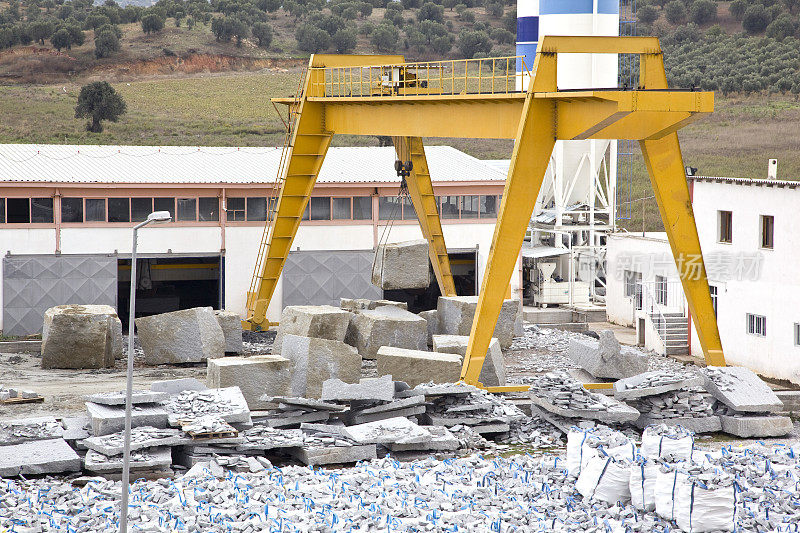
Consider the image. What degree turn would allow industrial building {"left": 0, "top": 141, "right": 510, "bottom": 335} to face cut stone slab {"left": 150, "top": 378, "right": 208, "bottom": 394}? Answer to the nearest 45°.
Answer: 0° — it already faces it

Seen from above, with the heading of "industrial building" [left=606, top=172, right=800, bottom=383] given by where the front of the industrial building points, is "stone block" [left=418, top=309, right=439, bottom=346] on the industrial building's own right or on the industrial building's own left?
on the industrial building's own right

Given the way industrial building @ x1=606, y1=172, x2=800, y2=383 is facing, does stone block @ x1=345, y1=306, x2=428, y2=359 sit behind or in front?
in front

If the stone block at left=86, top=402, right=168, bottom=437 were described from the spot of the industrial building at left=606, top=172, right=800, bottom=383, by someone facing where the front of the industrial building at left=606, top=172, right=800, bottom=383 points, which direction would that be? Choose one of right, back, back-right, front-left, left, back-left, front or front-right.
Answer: front

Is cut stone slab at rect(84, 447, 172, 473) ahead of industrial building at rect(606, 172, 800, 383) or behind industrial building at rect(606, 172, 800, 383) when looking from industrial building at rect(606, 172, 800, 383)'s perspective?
ahead

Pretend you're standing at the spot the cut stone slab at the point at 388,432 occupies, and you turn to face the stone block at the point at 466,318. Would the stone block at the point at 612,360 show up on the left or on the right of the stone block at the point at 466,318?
right

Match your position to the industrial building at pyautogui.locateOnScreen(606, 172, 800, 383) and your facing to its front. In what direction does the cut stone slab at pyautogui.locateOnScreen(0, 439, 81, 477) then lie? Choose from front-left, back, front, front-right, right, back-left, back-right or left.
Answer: front

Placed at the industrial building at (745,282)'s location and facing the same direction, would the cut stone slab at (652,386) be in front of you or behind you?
in front

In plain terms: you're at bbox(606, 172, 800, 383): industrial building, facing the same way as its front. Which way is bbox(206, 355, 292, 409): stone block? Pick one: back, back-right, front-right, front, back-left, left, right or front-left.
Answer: front

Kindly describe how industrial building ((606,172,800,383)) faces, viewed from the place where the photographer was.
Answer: facing the viewer and to the left of the viewer

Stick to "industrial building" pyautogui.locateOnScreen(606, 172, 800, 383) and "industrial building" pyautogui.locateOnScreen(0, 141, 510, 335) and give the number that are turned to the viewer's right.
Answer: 0

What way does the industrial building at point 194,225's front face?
toward the camera

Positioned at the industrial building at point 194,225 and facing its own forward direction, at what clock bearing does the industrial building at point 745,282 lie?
the industrial building at point 745,282 is roughly at 10 o'clock from the industrial building at point 194,225.
